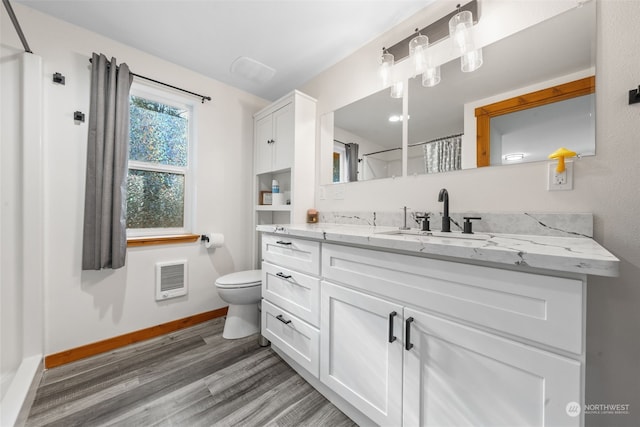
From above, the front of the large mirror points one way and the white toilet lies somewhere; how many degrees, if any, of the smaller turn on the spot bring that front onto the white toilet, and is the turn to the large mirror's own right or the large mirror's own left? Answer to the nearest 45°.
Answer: approximately 45° to the large mirror's own right

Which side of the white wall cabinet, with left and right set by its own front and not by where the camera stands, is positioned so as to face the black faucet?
left

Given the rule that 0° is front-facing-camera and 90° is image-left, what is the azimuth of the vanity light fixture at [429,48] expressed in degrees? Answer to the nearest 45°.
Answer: approximately 45°

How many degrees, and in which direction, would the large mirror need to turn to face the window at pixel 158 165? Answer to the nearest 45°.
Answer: approximately 45° to its right

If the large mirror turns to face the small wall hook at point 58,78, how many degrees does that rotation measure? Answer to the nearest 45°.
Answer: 0° — it already faces it

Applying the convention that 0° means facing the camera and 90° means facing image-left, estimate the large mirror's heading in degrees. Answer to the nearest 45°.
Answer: approximately 45°

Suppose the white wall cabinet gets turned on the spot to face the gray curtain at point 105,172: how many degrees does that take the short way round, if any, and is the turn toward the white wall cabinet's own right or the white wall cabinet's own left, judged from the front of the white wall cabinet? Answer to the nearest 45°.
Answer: approximately 45° to the white wall cabinet's own right

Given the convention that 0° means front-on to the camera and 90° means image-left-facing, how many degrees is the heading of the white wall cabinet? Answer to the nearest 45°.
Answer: approximately 45°

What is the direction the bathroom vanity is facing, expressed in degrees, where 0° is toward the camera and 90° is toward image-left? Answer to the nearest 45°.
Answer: approximately 45°

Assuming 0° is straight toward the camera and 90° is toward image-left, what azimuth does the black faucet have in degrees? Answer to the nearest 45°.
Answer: approximately 45°

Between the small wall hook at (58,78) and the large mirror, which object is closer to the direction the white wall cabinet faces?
the small wall hook
